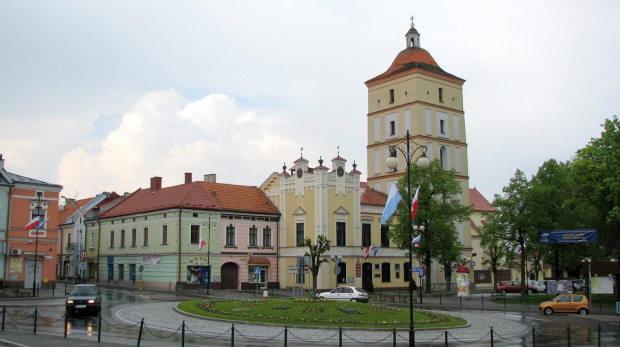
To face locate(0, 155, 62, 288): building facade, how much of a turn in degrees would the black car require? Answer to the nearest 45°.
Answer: approximately 180°

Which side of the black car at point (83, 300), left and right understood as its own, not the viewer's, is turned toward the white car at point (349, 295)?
left

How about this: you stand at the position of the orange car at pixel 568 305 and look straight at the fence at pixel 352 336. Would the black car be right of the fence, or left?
right

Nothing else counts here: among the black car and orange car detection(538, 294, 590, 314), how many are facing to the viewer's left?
1

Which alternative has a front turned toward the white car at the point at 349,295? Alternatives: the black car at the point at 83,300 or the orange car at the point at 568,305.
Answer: the orange car

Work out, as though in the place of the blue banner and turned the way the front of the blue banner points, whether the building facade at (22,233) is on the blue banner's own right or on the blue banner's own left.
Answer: on the blue banner's own right

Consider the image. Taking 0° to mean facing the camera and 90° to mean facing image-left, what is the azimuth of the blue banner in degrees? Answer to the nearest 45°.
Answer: approximately 0°

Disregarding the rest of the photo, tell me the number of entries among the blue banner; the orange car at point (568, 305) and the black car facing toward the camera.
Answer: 2

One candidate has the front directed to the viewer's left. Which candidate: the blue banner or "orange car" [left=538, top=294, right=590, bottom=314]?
the orange car

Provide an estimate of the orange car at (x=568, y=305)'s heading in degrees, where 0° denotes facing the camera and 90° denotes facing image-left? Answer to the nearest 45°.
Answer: approximately 90°

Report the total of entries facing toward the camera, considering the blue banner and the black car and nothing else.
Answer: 2

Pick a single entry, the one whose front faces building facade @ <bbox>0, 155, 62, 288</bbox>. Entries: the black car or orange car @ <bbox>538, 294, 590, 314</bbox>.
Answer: the orange car

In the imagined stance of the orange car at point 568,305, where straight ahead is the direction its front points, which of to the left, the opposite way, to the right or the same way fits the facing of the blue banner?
to the left
